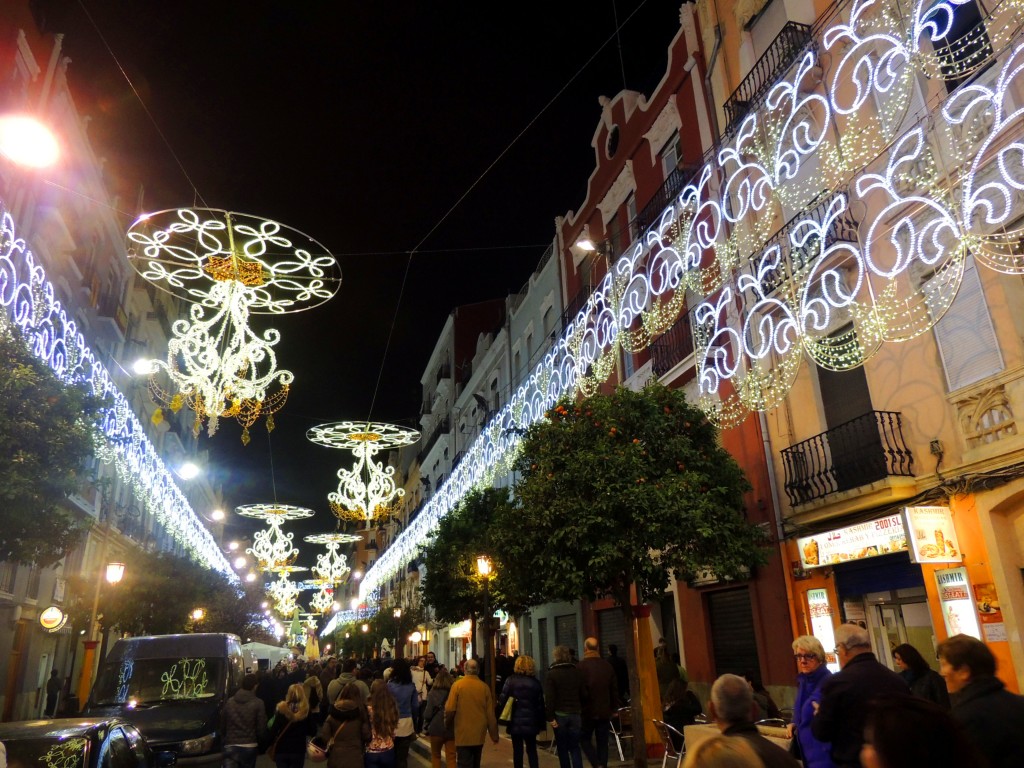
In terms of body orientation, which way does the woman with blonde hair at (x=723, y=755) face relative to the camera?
away from the camera

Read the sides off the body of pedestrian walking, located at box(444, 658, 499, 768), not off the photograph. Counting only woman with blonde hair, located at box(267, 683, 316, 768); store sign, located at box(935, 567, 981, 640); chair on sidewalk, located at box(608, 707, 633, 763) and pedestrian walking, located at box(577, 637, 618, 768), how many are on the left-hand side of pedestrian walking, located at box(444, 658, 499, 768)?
1

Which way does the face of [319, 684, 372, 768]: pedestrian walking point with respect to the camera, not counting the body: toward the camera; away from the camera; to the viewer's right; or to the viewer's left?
away from the camera

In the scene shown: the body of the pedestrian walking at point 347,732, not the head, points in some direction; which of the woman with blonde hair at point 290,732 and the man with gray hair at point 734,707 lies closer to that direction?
the woman with blonde hair

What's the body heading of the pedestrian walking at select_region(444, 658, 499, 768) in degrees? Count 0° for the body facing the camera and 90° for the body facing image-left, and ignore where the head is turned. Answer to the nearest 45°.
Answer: approximately 180°

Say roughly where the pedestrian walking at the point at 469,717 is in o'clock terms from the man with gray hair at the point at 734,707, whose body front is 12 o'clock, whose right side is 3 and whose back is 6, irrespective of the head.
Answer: The pedestrian walking is roughly at 11 o'clock from the man with gray hair.

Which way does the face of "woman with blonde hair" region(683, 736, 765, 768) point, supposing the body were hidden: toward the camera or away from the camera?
away from the camera

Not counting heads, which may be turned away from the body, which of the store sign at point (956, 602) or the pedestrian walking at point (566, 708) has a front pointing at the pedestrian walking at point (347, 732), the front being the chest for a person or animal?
the store sign

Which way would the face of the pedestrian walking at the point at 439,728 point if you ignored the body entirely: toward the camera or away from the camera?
away from the camera

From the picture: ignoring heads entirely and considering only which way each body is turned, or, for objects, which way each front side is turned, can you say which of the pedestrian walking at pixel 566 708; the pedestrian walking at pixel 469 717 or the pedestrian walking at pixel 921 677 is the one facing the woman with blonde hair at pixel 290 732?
the pedestrian walking at pixel 921 677

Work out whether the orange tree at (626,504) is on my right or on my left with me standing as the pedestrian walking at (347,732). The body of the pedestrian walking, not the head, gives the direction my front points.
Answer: on my right

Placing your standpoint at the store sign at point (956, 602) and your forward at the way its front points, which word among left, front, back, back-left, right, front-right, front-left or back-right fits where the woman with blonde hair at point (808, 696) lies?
front-left

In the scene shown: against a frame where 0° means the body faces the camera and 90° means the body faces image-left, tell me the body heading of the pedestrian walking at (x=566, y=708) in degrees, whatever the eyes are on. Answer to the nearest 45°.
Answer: approximately 180°

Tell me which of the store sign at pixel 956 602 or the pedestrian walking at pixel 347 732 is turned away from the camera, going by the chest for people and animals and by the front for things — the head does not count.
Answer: the pedestrian walking

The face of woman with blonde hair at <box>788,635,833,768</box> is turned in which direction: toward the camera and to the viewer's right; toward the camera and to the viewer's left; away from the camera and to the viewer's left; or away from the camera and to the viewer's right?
toward the camera and to the viewer's left

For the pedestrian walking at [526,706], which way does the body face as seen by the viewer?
away from the camera

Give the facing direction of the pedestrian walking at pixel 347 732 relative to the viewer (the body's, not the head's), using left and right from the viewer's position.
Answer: facing away from the viewer

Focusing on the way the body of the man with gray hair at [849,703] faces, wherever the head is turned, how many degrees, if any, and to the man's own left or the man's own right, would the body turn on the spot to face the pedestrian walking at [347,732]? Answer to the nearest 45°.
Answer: approximately 45° to the man's own left

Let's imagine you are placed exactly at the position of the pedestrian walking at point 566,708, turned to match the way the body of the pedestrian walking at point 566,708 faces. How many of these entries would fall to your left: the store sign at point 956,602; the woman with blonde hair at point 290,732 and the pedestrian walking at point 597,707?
1

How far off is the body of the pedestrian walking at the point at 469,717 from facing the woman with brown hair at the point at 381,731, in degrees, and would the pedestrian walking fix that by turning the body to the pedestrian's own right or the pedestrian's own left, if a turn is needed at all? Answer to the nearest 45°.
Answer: approximately 135° to the pedestrian's own left

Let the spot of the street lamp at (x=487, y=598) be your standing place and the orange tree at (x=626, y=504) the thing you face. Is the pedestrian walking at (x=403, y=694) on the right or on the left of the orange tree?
right

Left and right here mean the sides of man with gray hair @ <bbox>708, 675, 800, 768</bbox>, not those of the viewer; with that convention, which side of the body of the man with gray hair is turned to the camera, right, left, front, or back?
back
